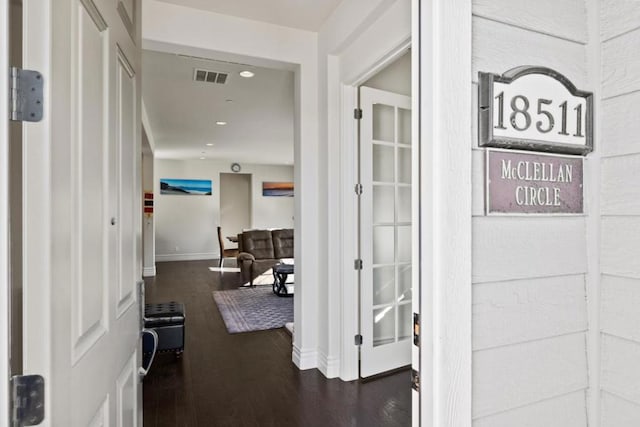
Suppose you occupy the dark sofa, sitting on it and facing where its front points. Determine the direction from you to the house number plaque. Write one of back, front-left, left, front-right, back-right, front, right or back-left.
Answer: front

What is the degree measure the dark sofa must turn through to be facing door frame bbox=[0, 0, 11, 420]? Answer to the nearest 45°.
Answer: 0° — it already faces it

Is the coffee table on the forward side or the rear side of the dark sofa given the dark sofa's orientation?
on the forward side

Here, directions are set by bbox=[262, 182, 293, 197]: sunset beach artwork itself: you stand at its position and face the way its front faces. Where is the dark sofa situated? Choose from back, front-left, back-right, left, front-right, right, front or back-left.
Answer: front

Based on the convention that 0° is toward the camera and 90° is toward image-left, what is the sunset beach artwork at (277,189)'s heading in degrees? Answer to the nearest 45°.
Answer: approximately 0°

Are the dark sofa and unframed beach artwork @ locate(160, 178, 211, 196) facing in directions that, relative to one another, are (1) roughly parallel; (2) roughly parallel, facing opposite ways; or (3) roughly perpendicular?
roughly parallel

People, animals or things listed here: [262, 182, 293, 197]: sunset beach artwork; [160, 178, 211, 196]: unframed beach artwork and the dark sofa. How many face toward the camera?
3

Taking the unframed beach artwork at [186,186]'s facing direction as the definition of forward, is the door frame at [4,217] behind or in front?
in front

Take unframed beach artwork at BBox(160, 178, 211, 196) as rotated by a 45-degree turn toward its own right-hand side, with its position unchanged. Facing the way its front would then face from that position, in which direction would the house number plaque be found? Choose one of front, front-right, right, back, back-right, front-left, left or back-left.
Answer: front-left

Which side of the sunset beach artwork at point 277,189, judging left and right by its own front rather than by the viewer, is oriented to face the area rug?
front

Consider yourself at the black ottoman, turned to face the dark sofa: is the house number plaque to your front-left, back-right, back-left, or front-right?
back-right

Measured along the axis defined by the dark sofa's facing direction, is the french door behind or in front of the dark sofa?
in front

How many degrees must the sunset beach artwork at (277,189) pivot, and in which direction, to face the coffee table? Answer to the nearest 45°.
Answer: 0° — it already faces it

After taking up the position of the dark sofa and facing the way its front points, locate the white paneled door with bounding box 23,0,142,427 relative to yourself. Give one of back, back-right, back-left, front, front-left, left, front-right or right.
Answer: front

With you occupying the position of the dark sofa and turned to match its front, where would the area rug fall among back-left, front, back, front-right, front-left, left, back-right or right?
front

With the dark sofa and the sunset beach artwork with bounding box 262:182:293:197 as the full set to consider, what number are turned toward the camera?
2

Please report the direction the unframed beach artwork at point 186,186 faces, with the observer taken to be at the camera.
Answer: facing the viewer

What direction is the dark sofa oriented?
toward the camera

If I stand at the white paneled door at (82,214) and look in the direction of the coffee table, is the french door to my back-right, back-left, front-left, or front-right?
front-right
